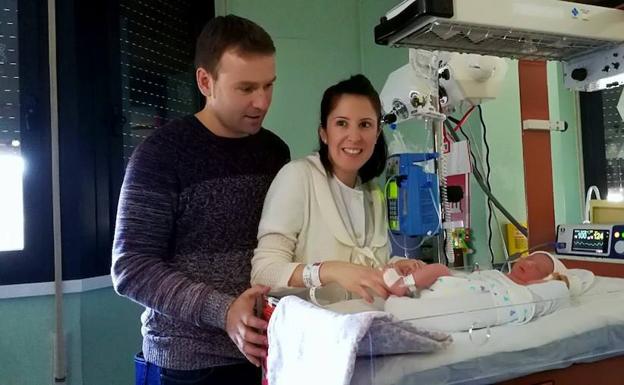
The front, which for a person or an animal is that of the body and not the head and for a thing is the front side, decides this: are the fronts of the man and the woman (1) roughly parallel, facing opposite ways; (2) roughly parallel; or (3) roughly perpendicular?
roughly parallel

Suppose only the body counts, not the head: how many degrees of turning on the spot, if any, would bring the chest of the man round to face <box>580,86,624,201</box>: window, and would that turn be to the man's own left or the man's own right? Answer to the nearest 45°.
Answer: approximately 90° to the man's own left

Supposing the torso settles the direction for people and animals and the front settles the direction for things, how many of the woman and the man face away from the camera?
0

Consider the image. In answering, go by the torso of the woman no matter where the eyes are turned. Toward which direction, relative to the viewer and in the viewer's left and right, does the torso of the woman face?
facing the viewer and to the right of the viewer

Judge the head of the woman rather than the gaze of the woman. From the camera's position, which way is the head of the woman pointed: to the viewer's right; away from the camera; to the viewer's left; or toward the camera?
toward the camera
